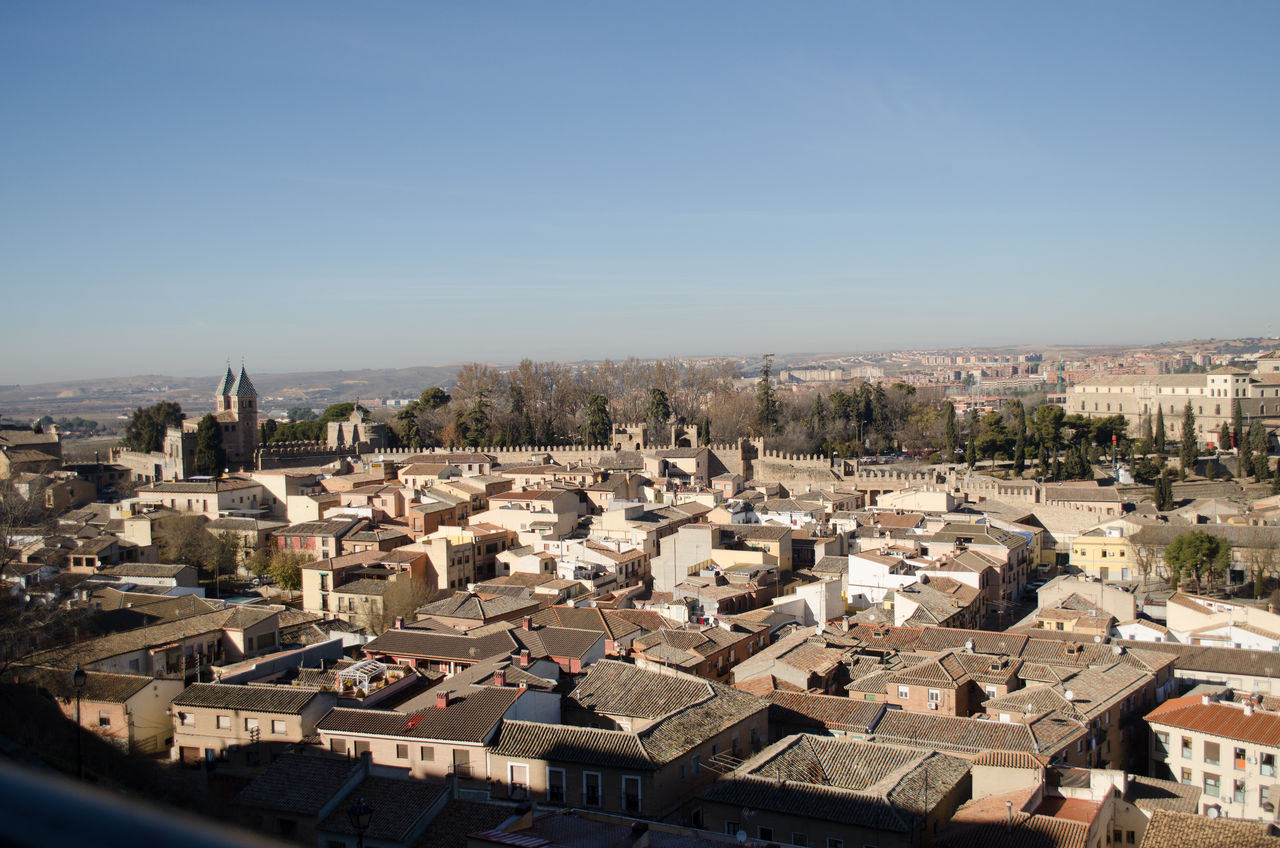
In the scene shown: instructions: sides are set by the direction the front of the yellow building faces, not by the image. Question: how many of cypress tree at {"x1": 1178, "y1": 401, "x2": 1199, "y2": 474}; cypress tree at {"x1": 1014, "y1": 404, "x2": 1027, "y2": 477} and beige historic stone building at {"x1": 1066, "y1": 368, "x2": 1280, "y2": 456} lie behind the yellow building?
3

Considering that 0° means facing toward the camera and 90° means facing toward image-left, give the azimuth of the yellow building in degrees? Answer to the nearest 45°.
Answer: approximately 0°

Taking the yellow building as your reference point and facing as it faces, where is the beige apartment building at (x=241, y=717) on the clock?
The beige apartment building is roughly at 1 o'clock from the yellow building.

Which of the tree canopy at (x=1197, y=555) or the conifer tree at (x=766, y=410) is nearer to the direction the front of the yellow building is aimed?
the tree canopy

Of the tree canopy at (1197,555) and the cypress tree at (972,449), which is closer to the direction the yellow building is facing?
the tree canopy

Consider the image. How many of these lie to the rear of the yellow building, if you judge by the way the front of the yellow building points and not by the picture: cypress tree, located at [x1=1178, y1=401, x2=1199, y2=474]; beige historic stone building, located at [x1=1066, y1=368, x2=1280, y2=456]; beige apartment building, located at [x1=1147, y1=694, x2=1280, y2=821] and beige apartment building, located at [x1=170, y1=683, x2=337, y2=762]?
2

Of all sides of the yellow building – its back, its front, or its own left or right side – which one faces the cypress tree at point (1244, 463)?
back

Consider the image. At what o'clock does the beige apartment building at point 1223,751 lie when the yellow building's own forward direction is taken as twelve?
The beige apartment building is roughly at 12 o'clock from the yellow building.

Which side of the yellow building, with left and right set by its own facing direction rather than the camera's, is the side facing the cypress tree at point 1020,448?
back

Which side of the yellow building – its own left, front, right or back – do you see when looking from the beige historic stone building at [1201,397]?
back

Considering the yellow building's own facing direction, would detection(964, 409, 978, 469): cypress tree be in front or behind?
behind

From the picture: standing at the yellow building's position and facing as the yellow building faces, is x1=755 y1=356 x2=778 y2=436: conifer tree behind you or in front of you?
behind
